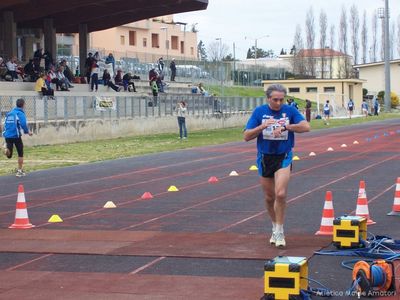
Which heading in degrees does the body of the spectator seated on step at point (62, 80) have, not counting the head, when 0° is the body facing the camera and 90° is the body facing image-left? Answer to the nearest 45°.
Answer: approximately 315°

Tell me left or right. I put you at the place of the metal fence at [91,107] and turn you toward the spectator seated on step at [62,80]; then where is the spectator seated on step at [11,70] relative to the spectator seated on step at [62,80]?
left

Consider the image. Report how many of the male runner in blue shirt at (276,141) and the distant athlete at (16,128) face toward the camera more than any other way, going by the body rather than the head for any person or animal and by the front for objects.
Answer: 1

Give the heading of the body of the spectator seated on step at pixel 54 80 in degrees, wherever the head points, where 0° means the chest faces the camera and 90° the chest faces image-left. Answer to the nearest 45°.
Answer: approximately 315°

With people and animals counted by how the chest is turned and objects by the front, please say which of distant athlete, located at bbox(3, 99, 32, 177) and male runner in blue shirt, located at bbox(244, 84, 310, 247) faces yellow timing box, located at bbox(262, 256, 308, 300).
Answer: the male runner in blue shirt

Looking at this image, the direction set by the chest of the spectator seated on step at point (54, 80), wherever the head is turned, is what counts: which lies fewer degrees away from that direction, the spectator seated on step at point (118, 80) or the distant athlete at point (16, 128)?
the distant athlete
